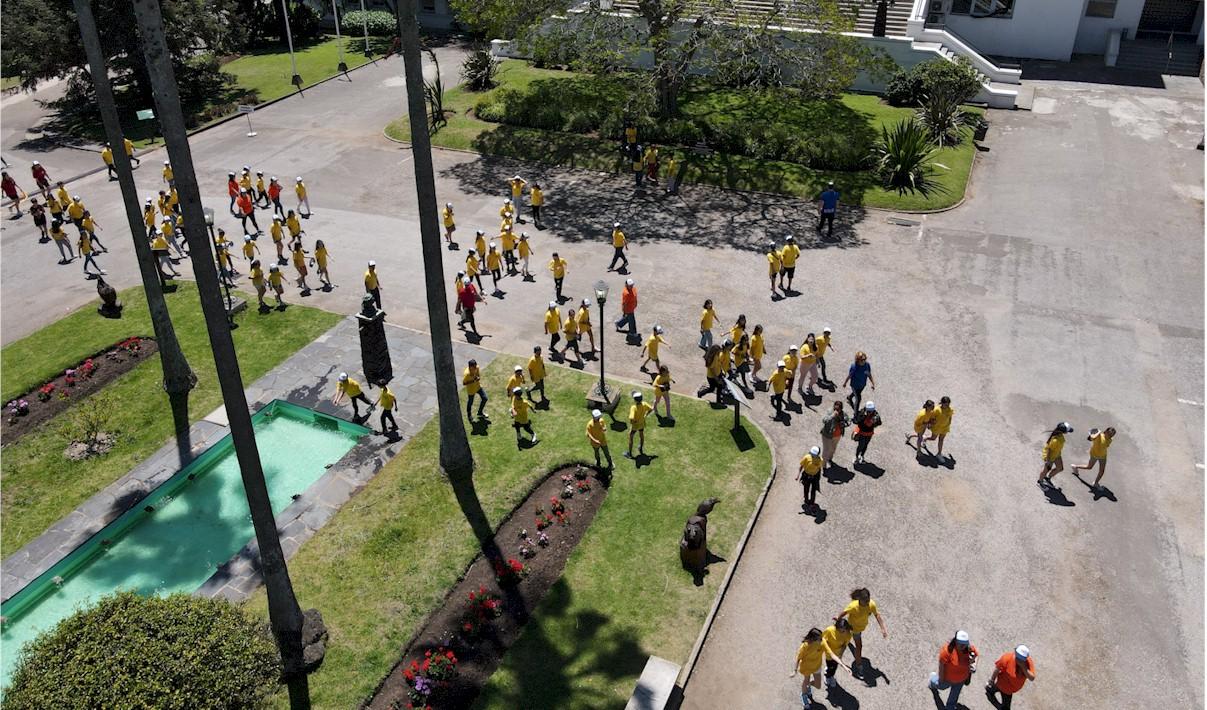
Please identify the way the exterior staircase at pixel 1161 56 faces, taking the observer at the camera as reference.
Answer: facing the viewer

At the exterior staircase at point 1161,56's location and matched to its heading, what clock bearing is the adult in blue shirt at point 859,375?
The adult in blue shirt is roughly at 12 o'clock from the exterior staircase.

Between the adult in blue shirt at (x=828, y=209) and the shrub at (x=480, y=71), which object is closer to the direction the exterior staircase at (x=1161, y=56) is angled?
the adult in blue shirt

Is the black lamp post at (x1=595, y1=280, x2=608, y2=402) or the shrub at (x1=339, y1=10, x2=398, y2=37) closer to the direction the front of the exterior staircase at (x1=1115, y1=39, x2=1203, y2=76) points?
the black lamp post

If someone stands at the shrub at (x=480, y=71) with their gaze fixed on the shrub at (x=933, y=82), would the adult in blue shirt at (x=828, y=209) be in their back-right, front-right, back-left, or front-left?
front-right

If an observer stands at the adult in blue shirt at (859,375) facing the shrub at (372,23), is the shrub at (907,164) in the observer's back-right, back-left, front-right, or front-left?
front-right

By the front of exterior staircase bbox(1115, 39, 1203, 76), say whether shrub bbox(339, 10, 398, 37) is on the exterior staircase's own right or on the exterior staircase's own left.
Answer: on the exterior staircase's own right

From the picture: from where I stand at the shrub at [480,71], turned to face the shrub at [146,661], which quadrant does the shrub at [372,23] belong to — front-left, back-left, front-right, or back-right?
back-right

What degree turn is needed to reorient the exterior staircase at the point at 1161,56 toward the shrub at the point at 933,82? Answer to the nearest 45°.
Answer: approximately 45° to its right

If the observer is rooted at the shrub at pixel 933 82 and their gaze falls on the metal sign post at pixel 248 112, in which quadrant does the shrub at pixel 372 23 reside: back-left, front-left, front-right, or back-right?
front-right

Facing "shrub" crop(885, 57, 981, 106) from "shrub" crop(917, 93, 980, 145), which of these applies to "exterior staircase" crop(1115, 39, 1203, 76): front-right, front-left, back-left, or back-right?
front-right

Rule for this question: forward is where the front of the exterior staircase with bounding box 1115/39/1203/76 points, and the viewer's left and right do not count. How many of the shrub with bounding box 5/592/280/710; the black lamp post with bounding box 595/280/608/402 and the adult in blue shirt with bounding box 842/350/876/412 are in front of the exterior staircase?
3

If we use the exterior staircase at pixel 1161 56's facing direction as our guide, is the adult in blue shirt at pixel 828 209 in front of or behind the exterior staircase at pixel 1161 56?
in front

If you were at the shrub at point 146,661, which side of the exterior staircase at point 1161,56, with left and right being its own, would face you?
front
